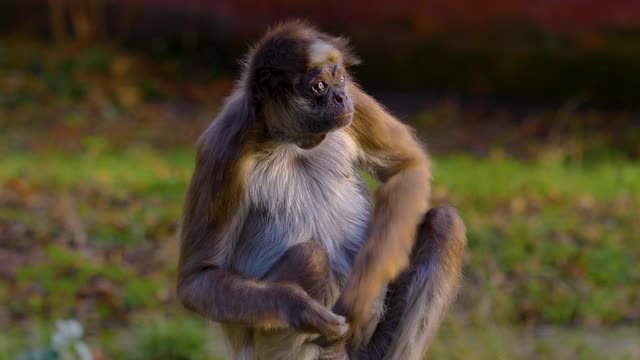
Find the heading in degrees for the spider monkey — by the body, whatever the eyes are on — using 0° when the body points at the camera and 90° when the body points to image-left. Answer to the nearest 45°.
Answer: approximately 315°
